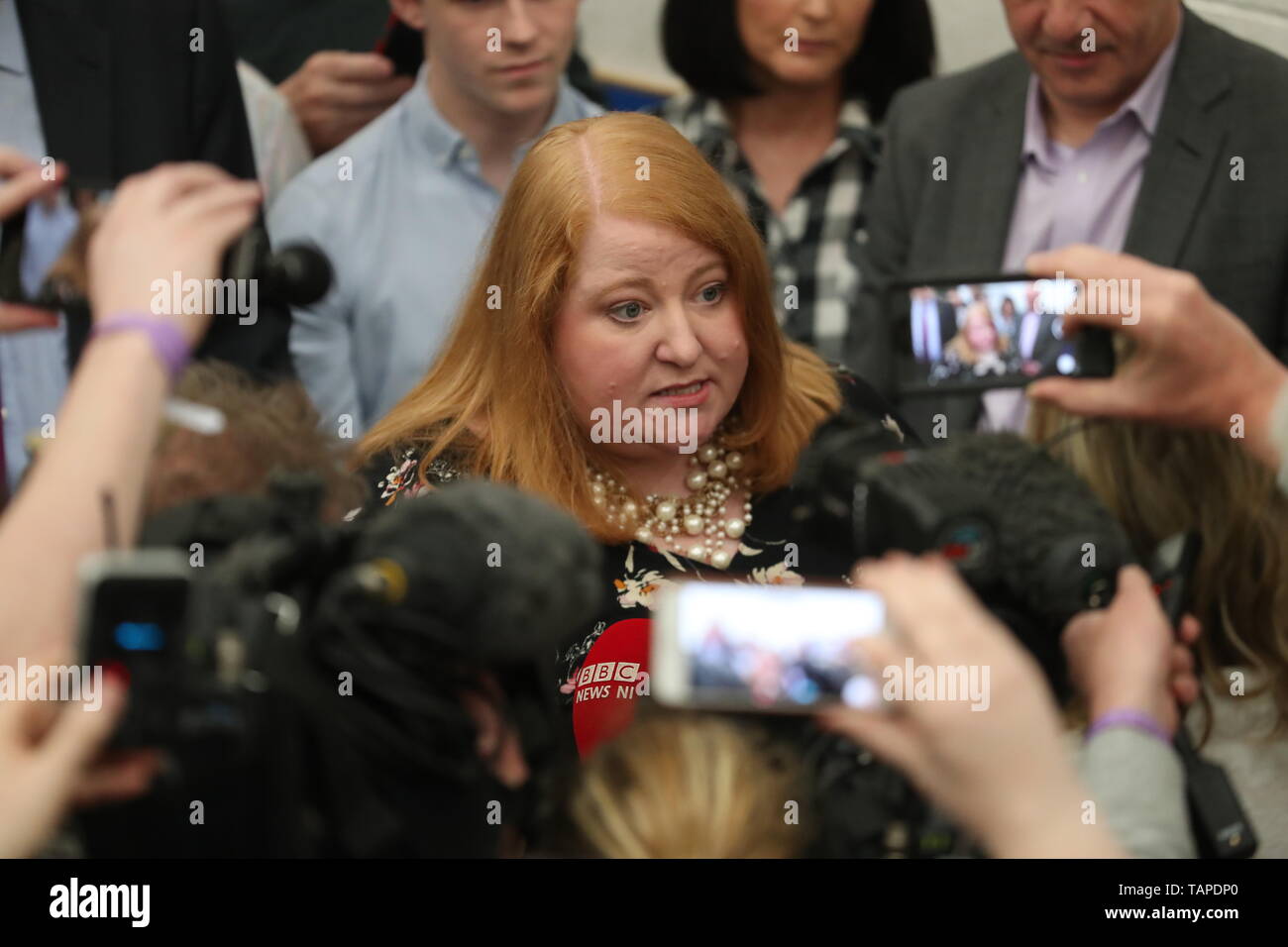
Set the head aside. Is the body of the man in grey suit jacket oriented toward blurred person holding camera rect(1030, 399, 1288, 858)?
yes

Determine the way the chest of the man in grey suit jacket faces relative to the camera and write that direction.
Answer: toward the camera

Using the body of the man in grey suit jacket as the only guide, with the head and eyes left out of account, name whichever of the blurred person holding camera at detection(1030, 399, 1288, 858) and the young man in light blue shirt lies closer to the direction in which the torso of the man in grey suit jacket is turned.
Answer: the blurred person holding camera

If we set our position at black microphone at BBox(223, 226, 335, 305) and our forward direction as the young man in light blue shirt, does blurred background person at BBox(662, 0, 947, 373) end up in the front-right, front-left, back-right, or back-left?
front-right

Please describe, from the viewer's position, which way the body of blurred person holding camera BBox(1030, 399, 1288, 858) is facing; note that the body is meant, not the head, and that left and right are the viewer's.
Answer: facing away from the viewer and to the left of the viewer

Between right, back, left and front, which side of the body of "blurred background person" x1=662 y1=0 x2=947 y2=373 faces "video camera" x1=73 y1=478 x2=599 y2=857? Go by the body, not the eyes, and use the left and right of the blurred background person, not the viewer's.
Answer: front

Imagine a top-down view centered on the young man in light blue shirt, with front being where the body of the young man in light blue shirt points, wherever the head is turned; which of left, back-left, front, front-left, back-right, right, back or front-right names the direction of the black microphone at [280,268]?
front-right

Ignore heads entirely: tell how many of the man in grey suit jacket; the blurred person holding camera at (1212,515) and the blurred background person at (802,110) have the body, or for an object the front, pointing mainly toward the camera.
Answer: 2

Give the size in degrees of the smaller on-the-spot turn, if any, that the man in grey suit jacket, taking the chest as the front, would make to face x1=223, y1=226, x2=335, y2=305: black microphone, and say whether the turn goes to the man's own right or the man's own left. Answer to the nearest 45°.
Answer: approximately 45° to the man's own right

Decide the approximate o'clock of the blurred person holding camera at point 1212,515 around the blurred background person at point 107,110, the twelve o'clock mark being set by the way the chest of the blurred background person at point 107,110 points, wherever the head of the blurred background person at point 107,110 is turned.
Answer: the blurred person holding camera at point 1212,515 is roughly at 9 o'clock from the blurred background person at point 107,110.

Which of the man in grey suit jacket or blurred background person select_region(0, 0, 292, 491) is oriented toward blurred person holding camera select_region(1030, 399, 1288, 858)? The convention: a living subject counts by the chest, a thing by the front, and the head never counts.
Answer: the man in grey suit jacket

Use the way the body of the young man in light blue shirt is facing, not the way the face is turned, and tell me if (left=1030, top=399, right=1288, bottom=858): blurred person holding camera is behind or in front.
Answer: in front

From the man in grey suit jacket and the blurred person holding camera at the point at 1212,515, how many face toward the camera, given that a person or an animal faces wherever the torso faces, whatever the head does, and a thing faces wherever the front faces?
1

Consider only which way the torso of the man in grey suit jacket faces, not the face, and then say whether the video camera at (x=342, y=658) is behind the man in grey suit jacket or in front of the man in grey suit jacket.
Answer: in front
